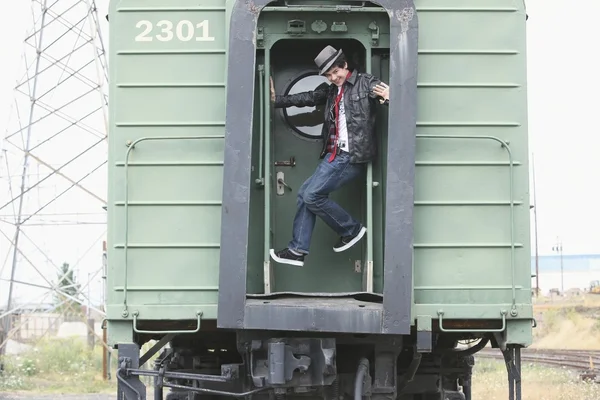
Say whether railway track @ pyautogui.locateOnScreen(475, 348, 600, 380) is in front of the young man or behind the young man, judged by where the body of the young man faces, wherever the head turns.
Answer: behind

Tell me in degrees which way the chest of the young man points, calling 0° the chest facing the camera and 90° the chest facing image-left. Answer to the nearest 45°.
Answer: approximately 45°
